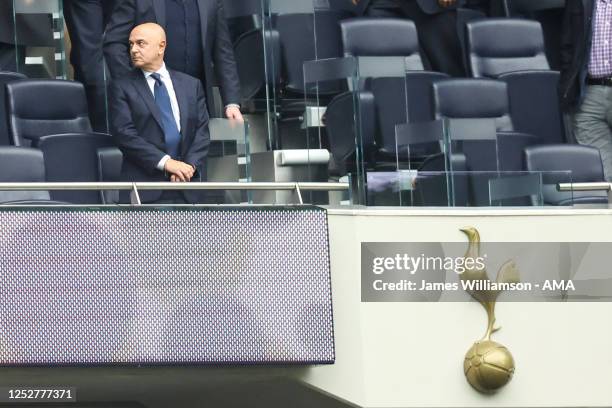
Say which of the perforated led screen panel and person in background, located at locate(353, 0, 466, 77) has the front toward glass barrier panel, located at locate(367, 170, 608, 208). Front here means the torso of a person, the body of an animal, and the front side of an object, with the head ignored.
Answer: the person in background

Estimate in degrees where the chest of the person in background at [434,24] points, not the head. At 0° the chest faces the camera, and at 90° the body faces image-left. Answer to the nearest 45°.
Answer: approximately 0°

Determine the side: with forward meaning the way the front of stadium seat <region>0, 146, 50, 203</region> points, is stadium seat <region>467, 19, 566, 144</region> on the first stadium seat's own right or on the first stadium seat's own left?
on the first stadium seat's own left

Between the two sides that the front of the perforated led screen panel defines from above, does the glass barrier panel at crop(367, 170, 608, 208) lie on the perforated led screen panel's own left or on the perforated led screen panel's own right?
on the perforated led screen panel's own left

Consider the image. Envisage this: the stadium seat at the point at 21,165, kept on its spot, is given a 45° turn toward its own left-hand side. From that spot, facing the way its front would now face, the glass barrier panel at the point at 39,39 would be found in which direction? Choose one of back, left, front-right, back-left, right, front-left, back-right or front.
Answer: back-left

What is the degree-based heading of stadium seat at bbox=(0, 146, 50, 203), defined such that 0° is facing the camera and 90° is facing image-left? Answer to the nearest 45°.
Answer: approximately 0°
